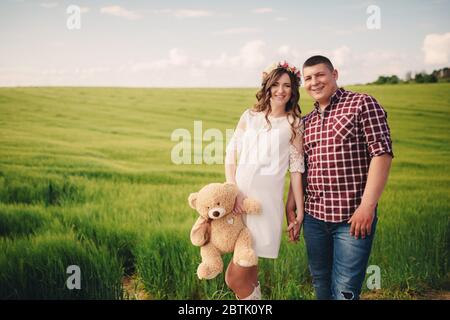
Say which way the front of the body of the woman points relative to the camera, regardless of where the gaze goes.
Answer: toward the camera
